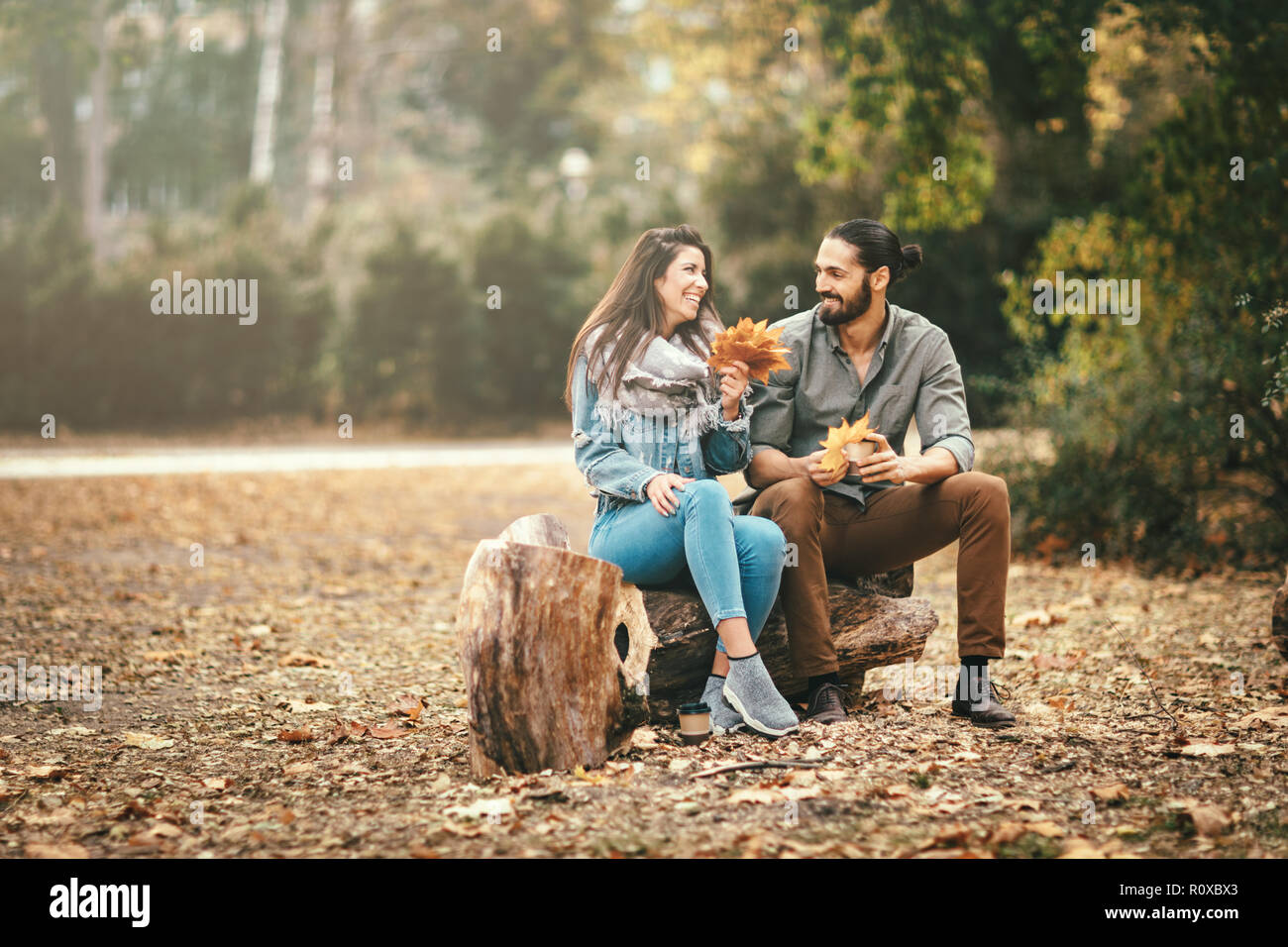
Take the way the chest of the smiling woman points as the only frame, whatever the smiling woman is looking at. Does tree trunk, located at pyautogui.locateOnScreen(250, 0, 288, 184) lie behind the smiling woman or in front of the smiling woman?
behind

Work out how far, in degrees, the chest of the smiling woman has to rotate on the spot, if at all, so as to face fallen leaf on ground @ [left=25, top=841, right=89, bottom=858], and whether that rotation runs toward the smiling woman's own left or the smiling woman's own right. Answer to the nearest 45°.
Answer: approximately 90° to the smiling woman's own right

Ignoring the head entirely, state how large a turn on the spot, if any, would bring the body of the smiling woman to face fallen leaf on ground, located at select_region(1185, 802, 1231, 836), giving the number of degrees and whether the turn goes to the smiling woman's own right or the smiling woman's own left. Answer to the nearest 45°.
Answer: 0° — they already face it

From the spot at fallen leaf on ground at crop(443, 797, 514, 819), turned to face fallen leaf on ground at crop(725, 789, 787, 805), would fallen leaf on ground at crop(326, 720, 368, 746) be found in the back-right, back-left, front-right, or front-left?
back-left

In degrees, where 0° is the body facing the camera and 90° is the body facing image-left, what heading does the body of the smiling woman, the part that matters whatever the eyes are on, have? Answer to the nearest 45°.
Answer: approximately 315°

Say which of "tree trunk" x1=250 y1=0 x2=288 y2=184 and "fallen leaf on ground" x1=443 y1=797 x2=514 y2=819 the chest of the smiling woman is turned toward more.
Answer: the fallen leaf on ground

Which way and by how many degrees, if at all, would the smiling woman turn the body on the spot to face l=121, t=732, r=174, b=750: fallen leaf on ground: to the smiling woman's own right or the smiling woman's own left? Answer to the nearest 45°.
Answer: approximately 135° to the smiling woman's own right

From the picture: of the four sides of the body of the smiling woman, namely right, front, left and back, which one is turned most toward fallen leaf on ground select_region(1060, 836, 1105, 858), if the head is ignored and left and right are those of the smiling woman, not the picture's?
front

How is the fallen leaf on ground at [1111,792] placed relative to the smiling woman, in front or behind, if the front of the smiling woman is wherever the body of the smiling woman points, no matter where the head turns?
in front
